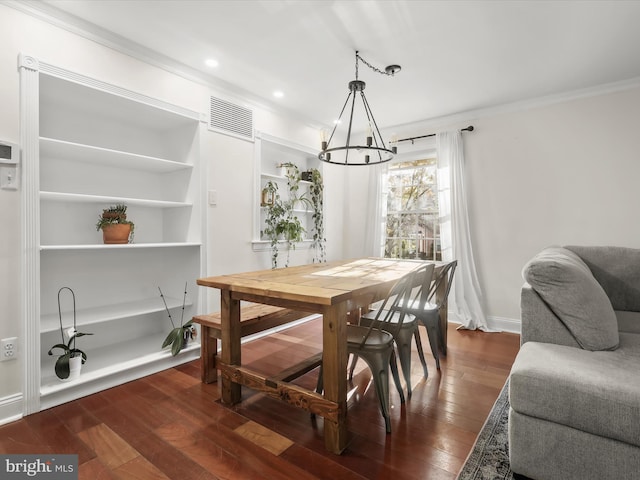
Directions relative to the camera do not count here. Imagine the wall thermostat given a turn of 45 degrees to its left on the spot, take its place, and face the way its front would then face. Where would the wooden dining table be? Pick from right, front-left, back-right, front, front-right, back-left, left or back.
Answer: front

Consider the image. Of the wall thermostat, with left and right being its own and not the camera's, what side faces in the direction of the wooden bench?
left

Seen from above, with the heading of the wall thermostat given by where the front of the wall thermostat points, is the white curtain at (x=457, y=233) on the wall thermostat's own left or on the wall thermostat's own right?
on the wall thermostat's own left

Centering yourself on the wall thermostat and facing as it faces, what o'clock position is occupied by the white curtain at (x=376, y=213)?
The white curtain is roughly at 9 o'clock from the wall thermostat.

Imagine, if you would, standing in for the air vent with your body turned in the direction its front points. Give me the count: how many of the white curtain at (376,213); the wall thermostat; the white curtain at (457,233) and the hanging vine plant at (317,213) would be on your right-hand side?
1

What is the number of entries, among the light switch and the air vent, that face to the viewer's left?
0

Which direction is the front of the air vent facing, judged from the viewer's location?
facing the viewer and to the right of the viewer

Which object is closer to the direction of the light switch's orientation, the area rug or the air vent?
the area rug

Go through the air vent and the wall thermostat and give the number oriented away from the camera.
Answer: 0
